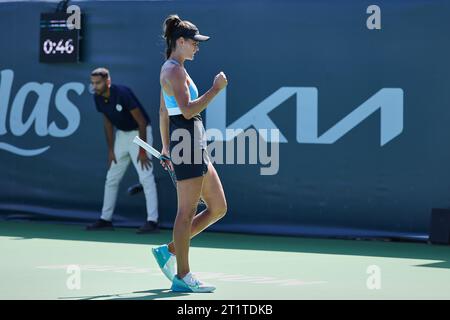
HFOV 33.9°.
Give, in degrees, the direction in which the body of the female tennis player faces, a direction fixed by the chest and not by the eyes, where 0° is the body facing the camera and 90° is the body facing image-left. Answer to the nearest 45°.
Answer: approximately 270°

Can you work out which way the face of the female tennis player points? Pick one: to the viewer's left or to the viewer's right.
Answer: to the viewer's right
